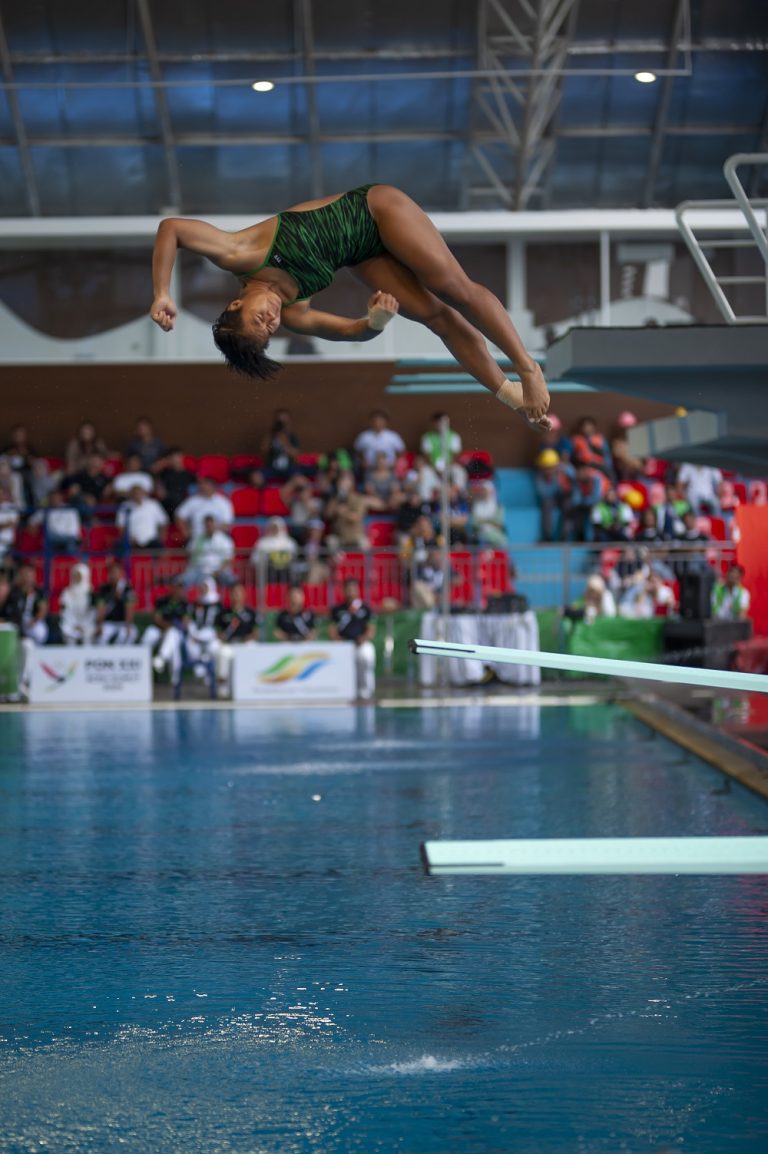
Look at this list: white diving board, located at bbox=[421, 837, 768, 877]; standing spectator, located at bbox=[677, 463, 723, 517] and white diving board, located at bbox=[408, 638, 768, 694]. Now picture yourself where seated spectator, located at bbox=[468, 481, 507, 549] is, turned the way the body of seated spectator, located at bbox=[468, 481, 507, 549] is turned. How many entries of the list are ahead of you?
2

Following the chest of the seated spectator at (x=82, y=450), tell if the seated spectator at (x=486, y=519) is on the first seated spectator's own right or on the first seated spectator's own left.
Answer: on the first seated spectator's own left

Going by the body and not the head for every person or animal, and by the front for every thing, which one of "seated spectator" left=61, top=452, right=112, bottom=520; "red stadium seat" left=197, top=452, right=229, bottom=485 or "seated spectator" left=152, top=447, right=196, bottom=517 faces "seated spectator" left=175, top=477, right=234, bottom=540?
the red stadium seat

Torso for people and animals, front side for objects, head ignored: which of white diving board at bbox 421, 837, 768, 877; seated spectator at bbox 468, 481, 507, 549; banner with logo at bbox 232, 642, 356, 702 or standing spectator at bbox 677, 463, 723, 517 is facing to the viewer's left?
the white diving board

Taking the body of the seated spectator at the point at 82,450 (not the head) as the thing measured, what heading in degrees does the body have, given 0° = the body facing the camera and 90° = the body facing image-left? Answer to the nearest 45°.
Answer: approximately 0°

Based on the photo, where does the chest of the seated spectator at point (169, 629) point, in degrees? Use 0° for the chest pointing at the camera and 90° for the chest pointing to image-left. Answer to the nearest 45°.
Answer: approximately 0°

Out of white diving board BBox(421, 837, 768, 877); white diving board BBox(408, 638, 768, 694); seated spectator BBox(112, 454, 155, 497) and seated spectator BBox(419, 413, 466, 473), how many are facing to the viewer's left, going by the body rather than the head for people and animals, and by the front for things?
2

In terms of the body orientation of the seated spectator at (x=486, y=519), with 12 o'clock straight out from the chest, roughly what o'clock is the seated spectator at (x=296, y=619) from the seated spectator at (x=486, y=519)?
the seated spectator at (x=296, y=619) is roughly at 1 o'clock from the seated spectator at (x=486, y=519).

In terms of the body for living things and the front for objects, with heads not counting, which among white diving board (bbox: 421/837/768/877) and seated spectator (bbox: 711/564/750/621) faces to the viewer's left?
the white diving board

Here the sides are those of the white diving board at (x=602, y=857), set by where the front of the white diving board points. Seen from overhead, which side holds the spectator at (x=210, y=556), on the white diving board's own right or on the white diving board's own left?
on the white diving board's own right

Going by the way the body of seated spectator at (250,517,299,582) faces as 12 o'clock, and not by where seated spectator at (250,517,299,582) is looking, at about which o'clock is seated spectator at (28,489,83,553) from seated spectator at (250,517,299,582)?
seated spectator at (28,489,83,553) is roughly at 3 o'clock from seated spectator at (250,517,299,582).

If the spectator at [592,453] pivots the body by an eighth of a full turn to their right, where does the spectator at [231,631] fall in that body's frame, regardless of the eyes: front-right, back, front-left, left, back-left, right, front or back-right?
front-right

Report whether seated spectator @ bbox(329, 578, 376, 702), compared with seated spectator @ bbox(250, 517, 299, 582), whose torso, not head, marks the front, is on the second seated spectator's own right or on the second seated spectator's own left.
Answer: on the second seated spectator's own left

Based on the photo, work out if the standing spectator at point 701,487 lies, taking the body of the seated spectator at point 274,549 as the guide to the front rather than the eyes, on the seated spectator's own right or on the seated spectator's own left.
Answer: on the seated spectator's own left

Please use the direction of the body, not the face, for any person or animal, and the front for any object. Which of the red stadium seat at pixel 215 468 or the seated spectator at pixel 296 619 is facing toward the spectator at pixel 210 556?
the red stadium seat
